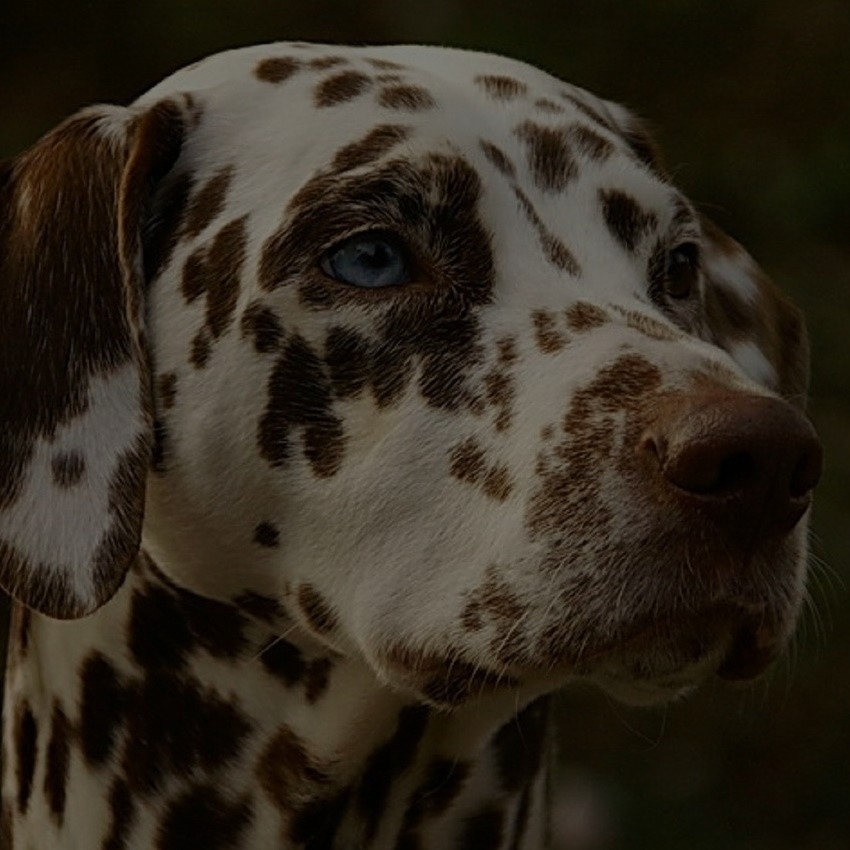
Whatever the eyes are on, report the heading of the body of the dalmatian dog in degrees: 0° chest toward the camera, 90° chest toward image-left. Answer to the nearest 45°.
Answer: approximately 315°
